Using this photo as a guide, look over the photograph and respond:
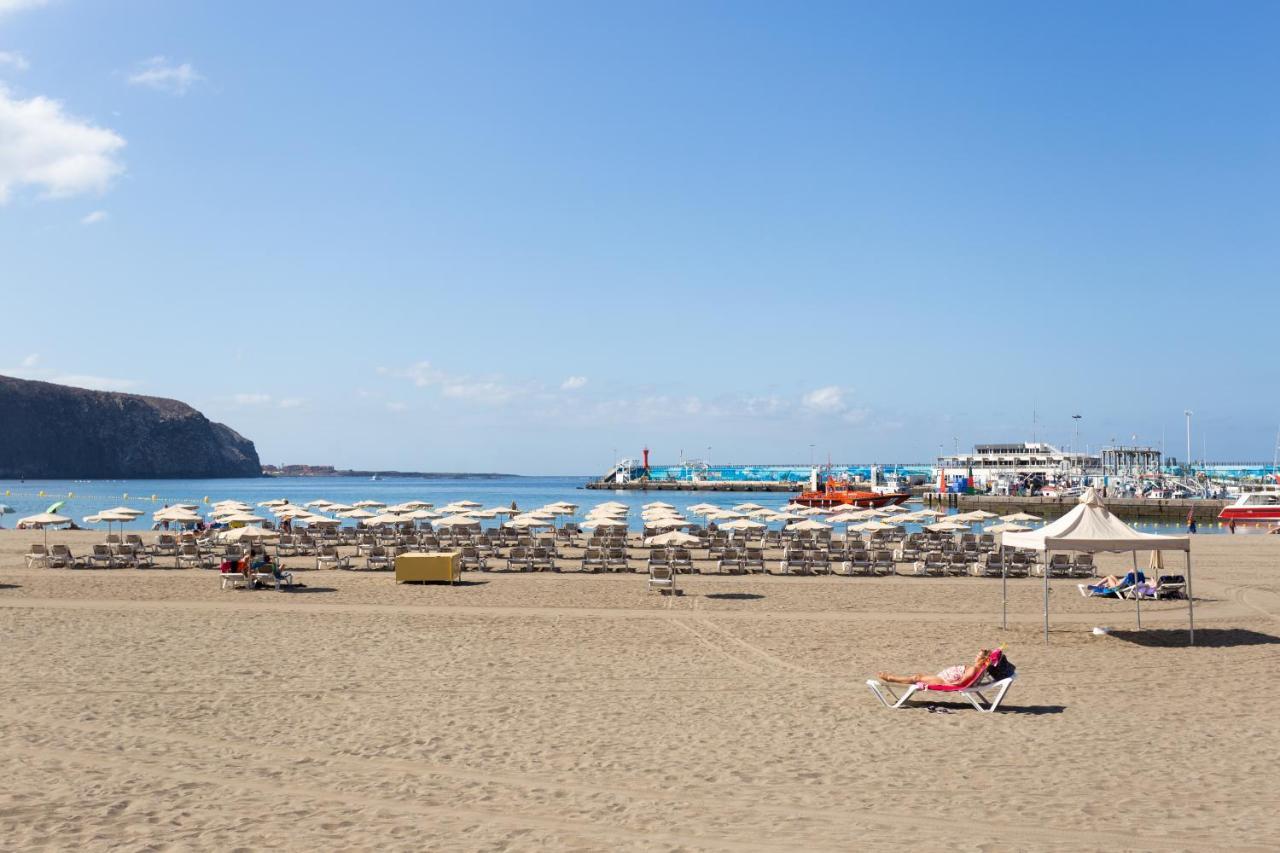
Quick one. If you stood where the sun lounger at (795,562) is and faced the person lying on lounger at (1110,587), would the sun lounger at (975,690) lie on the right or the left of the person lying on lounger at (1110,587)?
right

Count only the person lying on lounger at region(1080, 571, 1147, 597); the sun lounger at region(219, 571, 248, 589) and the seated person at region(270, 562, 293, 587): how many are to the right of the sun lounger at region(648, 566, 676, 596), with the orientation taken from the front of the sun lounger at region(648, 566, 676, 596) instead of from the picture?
2

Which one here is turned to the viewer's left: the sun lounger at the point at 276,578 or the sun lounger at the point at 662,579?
the sun lounger at the point at 276,578

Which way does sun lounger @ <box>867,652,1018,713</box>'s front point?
to the viewer's left

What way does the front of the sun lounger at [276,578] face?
to the viewer's left

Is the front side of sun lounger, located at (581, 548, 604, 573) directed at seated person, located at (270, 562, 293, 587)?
no

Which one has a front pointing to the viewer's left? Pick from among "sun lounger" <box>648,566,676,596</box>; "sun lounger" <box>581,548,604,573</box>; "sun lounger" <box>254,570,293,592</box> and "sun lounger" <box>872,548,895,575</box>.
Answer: "sun lounger" <box>254,570,293,592</box>

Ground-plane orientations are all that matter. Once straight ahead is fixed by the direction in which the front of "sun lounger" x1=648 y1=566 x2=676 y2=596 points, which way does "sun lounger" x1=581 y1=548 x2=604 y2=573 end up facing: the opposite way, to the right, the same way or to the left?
the same way

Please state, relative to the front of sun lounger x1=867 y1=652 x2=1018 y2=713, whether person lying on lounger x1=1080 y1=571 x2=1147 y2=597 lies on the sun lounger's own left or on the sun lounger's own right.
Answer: on the sun lounger's own right

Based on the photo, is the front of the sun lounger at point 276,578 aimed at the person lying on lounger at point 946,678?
no
